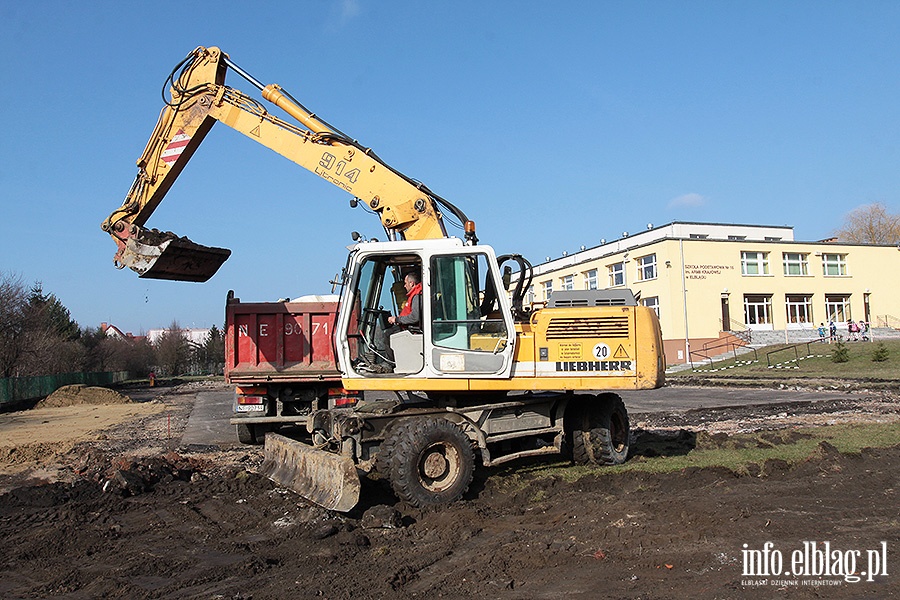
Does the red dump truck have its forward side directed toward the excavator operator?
no

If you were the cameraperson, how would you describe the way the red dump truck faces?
facing away from the viewer

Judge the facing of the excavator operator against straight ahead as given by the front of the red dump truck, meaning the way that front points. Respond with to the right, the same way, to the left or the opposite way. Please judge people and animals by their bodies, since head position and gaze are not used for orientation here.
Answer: to the left

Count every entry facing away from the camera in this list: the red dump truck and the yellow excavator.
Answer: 1

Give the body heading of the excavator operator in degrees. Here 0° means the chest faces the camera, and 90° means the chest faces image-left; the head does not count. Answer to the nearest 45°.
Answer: approximately 90°

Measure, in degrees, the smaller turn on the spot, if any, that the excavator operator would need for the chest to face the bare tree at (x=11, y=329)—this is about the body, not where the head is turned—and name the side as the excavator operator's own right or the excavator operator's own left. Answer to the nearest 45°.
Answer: approximately 45° to the excavator operator's own right

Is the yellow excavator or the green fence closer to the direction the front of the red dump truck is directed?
the green fence

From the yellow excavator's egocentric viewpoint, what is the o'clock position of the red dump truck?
The red dump truck is roughly at 2 o'clock from the yellow excavator.

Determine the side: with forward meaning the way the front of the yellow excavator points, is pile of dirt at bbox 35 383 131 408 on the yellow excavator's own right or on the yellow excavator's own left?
on the yellow excavator's own right

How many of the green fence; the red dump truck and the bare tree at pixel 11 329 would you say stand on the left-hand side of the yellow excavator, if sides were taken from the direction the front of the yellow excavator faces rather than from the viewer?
0

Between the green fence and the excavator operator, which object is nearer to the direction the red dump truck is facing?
the green fence

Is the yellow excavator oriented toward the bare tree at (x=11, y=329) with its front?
no

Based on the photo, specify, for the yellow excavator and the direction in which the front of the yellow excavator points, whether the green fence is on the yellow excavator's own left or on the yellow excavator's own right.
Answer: on the yellow excavator's own right

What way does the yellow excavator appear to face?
to the viewer's left

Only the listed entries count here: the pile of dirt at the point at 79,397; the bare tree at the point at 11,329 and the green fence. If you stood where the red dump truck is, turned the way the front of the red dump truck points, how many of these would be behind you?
0

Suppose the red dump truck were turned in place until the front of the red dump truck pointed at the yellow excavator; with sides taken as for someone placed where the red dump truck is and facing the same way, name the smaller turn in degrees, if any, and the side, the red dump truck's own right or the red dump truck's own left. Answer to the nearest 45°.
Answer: approximately 180°

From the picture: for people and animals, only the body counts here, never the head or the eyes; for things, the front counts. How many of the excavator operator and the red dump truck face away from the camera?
1
